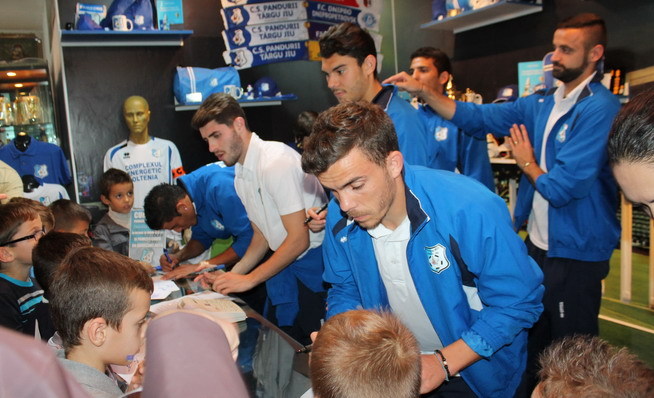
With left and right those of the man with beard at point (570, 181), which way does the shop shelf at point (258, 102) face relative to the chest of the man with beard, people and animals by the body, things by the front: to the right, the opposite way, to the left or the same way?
to the left

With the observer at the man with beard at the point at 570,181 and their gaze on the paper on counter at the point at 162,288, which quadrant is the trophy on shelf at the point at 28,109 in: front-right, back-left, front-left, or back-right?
front-right

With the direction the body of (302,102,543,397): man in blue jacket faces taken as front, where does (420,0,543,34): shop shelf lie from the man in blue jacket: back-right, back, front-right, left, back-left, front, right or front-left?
back-right

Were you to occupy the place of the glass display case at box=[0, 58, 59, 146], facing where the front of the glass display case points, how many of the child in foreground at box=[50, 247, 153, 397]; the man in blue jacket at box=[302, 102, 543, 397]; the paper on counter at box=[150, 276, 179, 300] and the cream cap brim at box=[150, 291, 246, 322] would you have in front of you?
4

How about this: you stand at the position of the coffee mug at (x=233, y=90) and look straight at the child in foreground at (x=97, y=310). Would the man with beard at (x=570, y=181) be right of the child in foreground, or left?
left

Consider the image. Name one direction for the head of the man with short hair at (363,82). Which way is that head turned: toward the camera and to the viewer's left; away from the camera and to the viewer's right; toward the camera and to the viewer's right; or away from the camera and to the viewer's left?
toward the camera and to the viewer's left

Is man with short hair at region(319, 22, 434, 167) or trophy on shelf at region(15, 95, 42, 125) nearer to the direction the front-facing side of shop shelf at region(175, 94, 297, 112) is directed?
the man with short hair

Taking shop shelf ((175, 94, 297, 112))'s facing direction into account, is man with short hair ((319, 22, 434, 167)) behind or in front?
in front

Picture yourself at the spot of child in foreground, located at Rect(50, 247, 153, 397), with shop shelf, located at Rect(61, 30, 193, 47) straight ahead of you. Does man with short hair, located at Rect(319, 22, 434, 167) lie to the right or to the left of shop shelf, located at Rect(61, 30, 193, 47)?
right

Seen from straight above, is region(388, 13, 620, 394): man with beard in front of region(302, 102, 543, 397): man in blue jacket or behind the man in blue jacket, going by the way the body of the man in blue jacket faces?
behind

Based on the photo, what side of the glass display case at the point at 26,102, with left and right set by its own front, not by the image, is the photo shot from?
front

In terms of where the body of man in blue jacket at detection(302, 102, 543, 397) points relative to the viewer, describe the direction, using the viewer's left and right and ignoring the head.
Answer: facing the viewer and to the left of the viewer

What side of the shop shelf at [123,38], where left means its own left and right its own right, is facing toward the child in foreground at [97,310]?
front

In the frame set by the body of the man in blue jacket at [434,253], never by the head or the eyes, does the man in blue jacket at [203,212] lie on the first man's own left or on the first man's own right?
on the first man's own right

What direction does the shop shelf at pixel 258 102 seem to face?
toward the camera

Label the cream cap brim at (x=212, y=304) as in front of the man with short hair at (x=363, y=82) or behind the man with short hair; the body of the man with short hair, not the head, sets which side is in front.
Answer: in front
